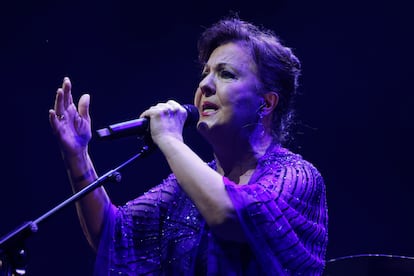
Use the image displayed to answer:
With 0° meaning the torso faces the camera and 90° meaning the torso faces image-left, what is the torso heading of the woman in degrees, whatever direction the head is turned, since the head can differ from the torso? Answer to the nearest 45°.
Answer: approximately 45°

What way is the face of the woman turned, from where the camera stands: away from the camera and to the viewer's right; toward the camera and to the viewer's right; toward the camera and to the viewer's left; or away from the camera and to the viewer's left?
toward the camera and to the viewer's left
